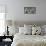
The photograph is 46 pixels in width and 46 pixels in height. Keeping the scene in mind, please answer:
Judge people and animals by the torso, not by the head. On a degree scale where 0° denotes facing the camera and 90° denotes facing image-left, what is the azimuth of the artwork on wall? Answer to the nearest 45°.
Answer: approximately 0°

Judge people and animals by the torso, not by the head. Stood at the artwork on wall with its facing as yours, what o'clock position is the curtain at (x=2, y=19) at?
The curtain is roughly at 3 o'clock from the artwork on wall.
